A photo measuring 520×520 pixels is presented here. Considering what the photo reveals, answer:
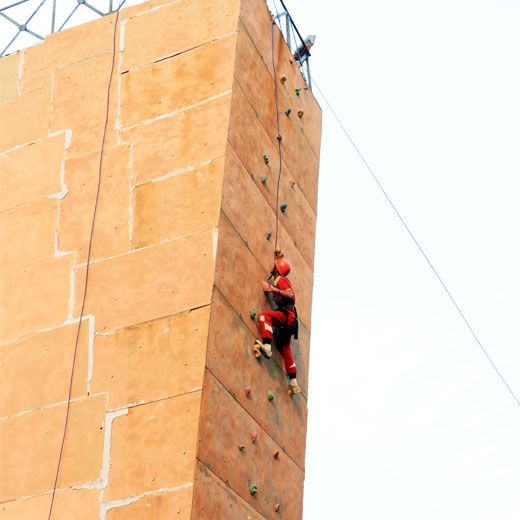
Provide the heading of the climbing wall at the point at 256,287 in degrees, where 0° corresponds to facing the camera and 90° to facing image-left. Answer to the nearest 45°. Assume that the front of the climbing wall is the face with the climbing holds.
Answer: approximately 315°
